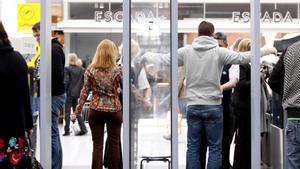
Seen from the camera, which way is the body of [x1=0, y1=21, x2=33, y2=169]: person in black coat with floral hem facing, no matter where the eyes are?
away from the camera

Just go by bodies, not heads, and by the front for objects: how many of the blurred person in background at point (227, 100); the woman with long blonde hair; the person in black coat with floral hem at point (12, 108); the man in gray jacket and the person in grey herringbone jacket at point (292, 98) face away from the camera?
4

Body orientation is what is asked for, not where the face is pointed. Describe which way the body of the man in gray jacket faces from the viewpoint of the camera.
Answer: away from the camera

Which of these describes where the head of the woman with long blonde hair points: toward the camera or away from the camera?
away from the camera

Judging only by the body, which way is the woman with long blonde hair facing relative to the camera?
away from the camera

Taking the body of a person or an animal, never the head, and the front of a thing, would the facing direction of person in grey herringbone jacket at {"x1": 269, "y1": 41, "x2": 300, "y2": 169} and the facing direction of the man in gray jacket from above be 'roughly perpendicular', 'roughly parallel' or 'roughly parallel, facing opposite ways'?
roughly parallel

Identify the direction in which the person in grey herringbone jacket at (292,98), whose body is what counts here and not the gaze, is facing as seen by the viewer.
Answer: away from the camera

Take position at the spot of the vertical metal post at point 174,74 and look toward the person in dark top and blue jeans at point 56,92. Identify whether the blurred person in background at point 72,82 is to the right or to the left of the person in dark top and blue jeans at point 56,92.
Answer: right

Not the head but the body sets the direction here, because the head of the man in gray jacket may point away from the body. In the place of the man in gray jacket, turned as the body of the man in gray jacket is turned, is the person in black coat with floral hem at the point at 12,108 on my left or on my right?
on my left

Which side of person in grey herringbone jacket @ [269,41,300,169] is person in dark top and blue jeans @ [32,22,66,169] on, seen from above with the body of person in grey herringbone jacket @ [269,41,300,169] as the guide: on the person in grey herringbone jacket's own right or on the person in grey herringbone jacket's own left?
on the person in grey herringbone jacket's own left
